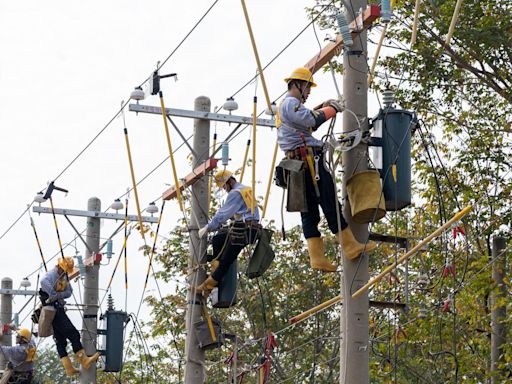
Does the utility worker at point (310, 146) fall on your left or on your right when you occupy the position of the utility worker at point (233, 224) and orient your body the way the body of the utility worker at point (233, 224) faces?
on your left

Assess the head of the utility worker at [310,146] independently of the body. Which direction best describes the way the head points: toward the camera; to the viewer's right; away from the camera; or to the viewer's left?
to the viewer's right

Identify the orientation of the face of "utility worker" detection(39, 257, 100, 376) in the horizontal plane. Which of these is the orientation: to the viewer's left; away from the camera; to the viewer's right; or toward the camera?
to the viewer's right

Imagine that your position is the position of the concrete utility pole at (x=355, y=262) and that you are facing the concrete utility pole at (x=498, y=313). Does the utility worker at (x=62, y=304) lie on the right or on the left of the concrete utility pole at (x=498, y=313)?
left

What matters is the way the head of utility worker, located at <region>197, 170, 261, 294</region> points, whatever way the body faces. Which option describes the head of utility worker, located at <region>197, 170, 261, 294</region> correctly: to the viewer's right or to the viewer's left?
to the viewer's left

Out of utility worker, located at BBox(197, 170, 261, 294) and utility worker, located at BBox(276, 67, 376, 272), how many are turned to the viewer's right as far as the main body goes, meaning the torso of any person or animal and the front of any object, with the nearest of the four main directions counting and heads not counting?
1

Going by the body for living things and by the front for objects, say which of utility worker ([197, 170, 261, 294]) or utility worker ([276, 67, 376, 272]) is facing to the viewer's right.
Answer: utility worker ([276, 67, 376, 272])

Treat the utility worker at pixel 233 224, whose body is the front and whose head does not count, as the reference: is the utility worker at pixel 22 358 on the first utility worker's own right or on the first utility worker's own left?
on the first utility worker's own right

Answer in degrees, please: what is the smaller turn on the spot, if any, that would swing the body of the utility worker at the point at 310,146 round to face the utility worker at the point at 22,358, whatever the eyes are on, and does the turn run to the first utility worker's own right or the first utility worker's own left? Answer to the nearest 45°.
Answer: approximately 135° to the first utility worker's own left

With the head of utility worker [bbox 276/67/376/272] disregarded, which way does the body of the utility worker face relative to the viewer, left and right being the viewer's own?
facing to the right of the viewer

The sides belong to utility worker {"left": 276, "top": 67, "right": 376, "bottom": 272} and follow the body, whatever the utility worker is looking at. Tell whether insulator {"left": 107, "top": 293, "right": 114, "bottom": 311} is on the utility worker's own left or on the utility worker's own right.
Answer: on the utility worker's own left

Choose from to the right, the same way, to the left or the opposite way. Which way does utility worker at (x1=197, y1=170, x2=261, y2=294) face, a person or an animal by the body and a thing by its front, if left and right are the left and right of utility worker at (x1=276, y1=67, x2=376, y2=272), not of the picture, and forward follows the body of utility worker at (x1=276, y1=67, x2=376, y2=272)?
the opposite way

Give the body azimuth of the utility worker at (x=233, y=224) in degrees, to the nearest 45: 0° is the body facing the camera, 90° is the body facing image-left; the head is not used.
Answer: approximately 90°
